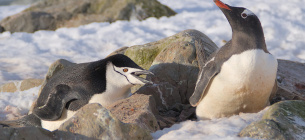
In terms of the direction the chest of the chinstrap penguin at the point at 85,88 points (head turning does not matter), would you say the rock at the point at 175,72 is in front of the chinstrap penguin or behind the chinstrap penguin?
in front

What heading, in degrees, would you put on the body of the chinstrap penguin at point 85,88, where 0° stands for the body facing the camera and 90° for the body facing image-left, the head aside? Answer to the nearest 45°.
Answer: approximately 270°

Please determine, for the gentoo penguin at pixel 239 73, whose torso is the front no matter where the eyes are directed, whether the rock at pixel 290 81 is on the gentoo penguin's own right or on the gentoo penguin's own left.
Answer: on the gentoo penguin's own left

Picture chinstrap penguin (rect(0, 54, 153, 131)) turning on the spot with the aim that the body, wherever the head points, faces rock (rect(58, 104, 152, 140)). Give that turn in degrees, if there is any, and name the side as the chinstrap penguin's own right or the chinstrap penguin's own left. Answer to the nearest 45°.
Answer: approximately 90° to the chinstrap penguin's own right

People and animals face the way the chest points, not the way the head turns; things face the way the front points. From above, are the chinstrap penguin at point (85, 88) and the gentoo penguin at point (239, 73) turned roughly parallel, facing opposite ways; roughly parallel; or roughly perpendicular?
roughly perpendicular

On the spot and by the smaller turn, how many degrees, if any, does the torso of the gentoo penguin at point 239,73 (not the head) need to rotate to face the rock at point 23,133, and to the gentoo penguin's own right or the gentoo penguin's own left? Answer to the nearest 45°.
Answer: approximately 90° to the gentoo penguin's own right

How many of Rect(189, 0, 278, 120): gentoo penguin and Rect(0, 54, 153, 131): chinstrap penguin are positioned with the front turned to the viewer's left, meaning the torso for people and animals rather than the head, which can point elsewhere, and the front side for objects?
0

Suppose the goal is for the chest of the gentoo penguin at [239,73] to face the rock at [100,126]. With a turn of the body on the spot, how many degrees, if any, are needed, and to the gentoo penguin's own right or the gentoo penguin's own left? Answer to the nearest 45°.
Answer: approximately 90° to the gentoo penguin's own right

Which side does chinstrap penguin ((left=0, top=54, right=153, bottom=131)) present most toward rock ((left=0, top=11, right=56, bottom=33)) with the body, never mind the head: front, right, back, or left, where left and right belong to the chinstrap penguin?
left

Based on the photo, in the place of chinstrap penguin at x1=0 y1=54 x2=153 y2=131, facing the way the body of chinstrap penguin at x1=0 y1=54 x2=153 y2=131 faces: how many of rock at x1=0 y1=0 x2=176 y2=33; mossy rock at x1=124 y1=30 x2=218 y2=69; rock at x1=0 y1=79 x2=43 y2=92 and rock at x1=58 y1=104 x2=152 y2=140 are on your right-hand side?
1

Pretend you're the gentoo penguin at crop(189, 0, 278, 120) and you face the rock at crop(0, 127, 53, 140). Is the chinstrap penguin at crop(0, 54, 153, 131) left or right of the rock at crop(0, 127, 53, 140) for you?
right

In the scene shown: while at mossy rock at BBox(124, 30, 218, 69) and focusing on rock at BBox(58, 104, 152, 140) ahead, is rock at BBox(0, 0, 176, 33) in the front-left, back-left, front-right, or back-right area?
back-right

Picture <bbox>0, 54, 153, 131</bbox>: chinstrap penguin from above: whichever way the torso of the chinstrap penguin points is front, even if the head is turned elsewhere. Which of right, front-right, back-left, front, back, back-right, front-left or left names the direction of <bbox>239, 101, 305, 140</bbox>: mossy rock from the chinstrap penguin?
front-right
